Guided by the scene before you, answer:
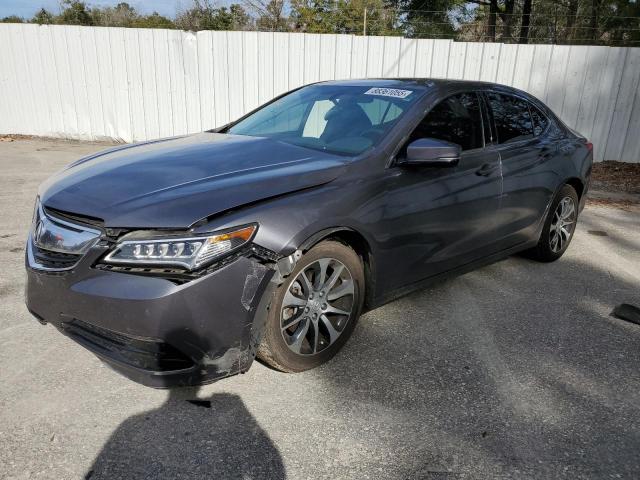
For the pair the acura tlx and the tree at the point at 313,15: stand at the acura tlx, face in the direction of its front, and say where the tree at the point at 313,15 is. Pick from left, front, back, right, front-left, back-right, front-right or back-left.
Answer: back-right

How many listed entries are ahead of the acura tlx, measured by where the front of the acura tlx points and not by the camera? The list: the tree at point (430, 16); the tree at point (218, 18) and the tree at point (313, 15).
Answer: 0

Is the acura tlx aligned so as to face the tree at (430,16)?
no

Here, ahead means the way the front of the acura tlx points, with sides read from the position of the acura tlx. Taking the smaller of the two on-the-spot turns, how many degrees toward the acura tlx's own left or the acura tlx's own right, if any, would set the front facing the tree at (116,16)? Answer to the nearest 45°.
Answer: approximately 135° to the acura tlx's own right

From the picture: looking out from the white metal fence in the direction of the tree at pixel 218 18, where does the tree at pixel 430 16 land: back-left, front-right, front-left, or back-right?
front-right

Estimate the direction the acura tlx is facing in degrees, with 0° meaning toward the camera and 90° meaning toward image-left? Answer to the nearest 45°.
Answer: approximately 45°

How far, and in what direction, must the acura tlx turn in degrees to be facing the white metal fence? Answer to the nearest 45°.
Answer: approximately 135° to its right

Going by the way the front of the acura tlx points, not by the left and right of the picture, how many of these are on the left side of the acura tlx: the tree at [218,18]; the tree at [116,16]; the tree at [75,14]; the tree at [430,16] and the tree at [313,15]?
0

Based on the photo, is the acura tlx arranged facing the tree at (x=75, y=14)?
no

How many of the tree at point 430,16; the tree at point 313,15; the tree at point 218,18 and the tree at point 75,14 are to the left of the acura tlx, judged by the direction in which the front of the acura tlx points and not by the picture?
0

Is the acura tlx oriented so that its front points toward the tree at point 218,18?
no
